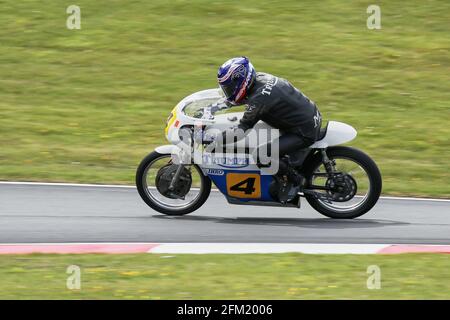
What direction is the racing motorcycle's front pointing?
to the viewer's left

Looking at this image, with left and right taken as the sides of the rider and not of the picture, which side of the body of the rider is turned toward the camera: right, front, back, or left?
left

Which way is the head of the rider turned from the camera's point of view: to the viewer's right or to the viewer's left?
to the viewer's left
